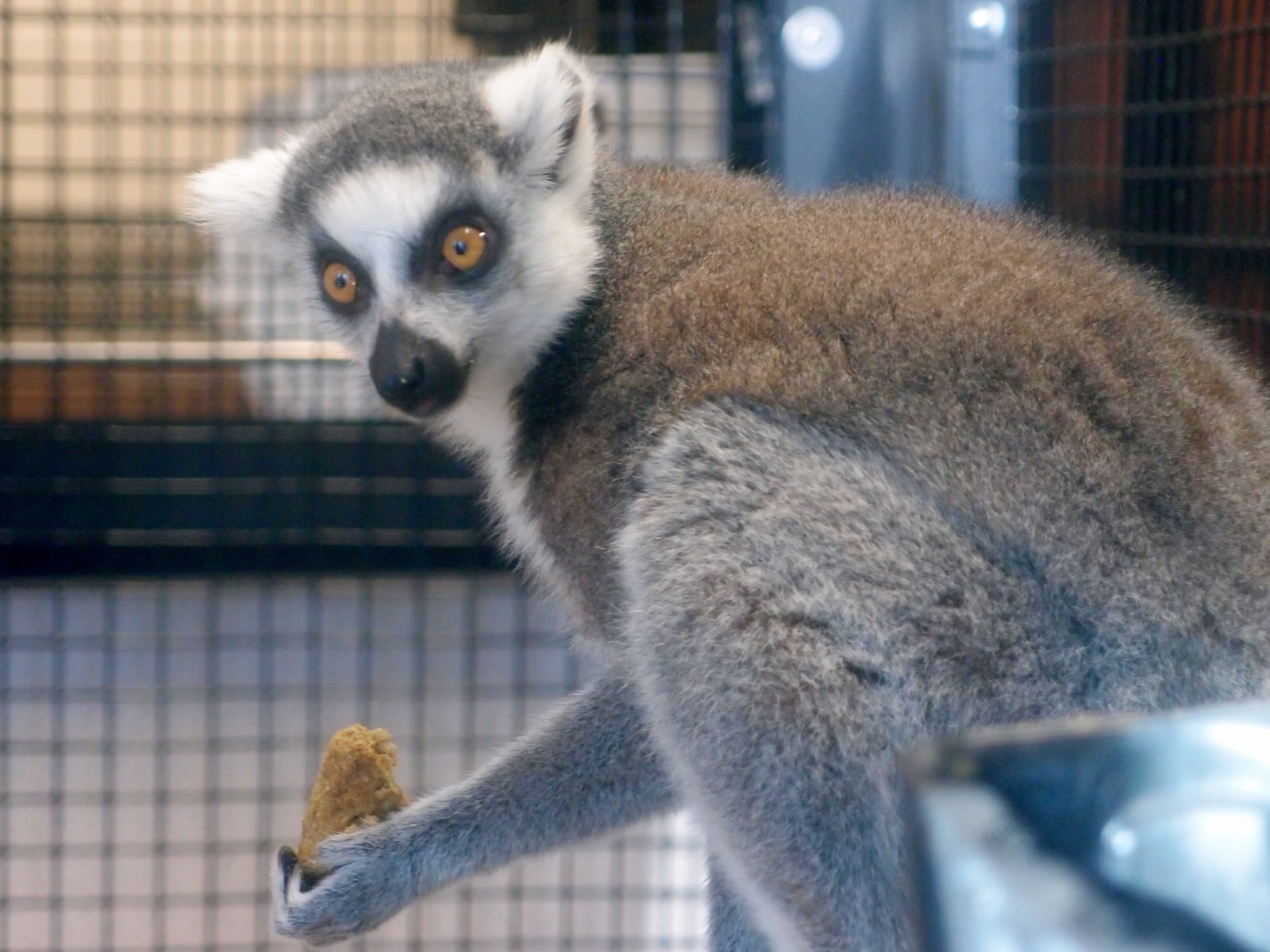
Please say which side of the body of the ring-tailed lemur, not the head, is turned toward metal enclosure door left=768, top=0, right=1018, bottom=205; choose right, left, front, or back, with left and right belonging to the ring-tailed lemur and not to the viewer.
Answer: right

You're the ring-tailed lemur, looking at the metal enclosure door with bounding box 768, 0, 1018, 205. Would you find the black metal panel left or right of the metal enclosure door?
left

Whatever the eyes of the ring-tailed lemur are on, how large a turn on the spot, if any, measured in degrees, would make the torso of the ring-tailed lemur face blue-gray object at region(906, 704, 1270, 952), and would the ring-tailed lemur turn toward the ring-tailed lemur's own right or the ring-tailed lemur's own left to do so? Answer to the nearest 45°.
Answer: approximately 90° to the ring-tailed lemur's own left

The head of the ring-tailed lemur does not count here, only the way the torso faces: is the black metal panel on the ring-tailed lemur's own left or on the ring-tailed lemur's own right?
on the ring-tailed lemur's own right

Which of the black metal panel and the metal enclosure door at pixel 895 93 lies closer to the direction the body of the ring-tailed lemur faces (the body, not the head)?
the black metal panel

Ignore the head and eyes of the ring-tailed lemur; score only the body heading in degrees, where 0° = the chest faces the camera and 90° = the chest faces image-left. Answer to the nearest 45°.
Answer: approximately 90°
